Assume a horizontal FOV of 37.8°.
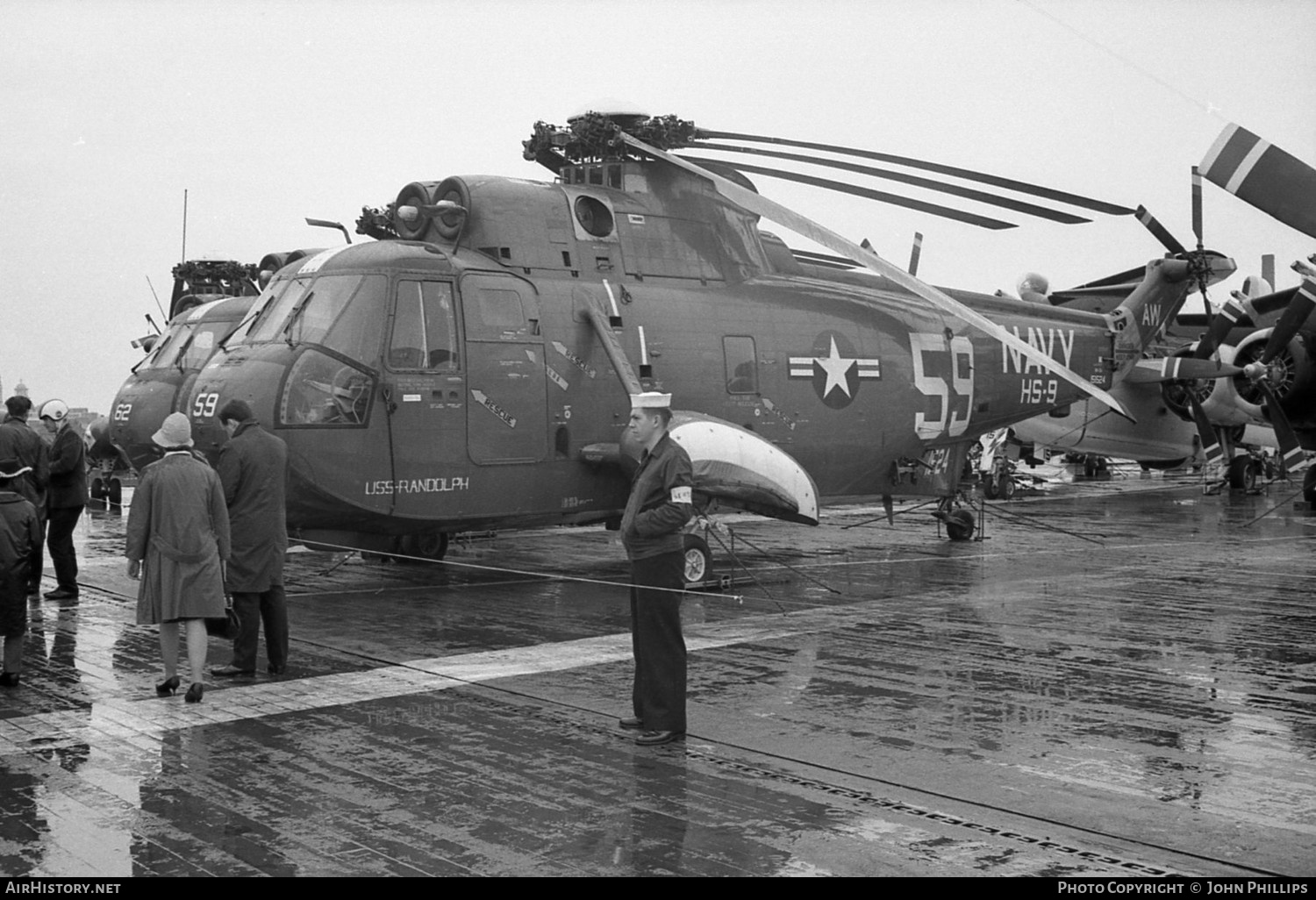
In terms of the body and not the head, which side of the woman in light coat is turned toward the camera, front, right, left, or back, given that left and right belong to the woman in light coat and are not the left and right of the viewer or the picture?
back

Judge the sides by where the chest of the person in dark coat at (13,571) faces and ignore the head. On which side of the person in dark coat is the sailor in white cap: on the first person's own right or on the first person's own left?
on the first person's own right

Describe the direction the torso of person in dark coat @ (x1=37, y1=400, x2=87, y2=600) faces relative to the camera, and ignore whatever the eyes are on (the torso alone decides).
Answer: to the viewer's left

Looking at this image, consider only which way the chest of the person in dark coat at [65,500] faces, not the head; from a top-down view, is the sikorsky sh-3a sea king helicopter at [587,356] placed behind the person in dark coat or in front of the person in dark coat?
behind

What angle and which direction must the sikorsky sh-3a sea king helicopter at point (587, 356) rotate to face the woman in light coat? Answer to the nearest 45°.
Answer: approximately 45° to its left

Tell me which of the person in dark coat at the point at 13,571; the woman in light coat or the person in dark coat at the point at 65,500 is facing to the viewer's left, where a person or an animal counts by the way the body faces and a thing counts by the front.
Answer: the person in dark coat at the point at 65,500

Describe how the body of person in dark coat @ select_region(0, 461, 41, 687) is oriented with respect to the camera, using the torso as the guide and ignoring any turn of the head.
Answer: away from the camera

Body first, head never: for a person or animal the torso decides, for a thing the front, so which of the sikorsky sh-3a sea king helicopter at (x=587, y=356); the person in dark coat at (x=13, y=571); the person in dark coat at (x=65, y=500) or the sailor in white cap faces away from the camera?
the person in dark coat at (x=13, y=571)
